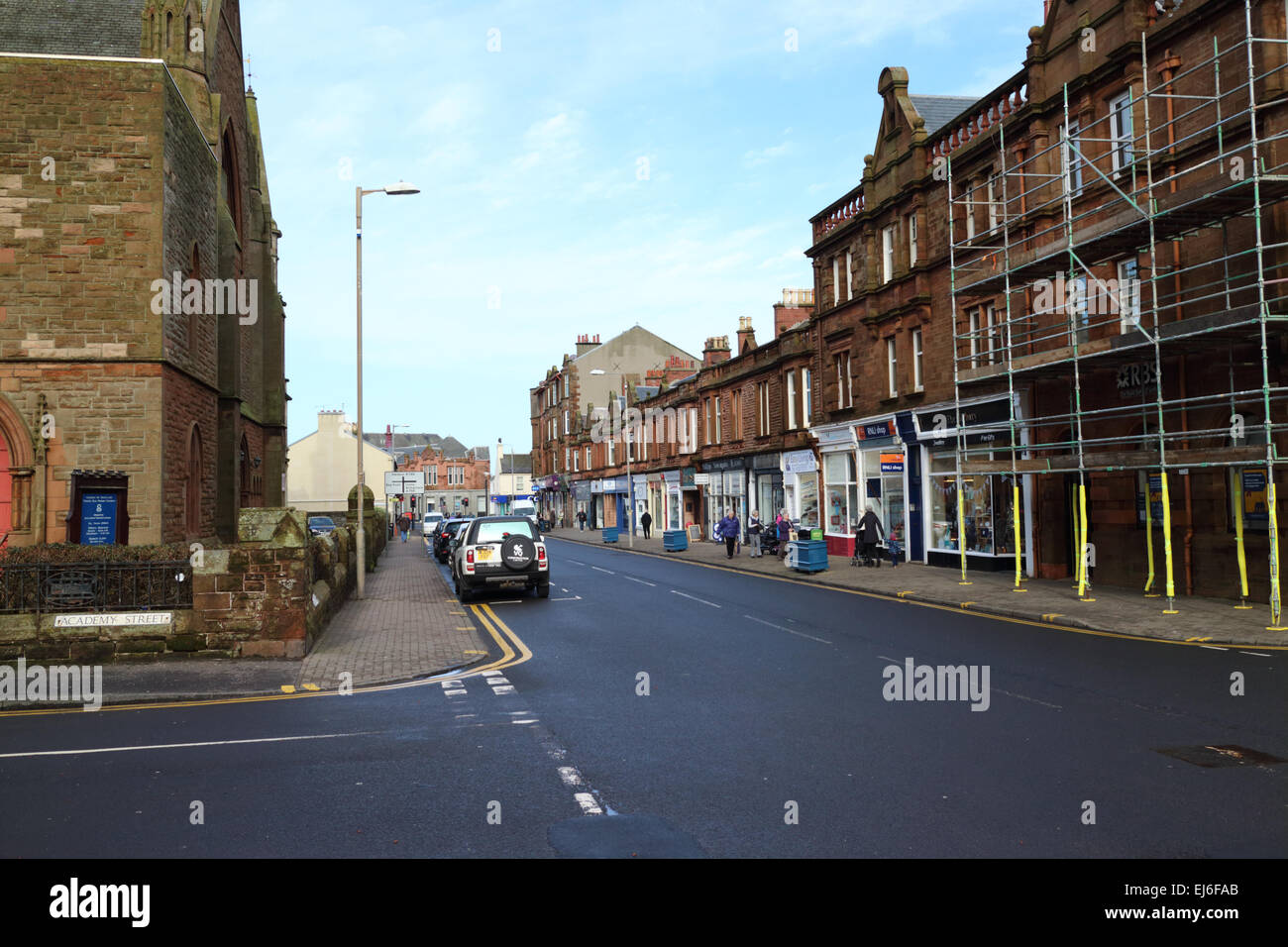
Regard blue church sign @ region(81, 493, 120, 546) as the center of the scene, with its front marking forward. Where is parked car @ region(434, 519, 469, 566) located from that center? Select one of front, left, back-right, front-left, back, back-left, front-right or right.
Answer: back-left

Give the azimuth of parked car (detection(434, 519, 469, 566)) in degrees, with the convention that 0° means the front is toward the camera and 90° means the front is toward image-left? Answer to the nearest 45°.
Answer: approximately 180°

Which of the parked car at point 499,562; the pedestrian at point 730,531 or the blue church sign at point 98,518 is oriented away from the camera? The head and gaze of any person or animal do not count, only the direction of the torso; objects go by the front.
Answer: the parked car

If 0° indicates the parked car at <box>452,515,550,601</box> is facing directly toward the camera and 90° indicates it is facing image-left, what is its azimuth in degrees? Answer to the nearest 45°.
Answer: approximately 180°

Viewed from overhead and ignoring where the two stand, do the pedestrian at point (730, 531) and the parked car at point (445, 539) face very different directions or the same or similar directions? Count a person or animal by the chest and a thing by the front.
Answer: very different directions

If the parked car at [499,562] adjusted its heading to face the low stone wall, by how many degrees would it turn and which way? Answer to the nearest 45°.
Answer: approximately 135° to its left
